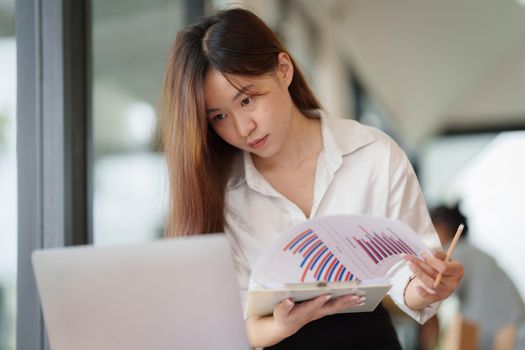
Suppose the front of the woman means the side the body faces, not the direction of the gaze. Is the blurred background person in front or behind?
behind

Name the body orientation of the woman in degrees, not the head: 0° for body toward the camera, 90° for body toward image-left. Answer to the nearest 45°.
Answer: approximately 45°

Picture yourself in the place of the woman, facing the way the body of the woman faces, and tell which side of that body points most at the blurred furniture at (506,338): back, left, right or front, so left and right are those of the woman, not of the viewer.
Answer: back
